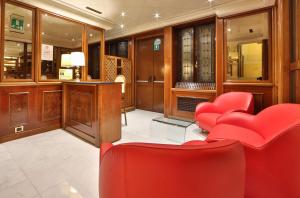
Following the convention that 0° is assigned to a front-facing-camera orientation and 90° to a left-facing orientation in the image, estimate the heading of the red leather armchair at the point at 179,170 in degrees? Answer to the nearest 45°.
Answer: approximately 180°

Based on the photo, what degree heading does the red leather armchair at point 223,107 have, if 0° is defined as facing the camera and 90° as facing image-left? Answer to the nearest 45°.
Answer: approximately 45°

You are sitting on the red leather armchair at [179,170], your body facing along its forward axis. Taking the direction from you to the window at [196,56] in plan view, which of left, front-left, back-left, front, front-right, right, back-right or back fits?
front

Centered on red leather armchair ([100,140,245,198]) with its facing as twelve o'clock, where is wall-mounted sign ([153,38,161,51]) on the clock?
The wall-mounted sign is roughly at 12 o'clock from the red leather armchair.

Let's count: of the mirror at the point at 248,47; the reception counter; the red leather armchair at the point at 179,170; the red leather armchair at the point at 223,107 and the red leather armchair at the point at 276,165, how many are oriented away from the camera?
1

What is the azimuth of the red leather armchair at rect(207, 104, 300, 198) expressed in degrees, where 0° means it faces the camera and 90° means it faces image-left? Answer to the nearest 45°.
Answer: approximately 90°

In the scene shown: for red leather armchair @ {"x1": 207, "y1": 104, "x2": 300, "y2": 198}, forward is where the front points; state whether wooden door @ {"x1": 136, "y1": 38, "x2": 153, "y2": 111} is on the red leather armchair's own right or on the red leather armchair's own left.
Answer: on the red leather armchair's own right

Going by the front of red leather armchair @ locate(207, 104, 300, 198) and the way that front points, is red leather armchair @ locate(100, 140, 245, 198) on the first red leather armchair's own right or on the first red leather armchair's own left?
on the first red leather armchair's own left

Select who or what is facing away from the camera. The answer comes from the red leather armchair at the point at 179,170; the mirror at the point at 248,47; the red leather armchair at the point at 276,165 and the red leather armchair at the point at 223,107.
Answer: the red leather armchair at the point at 179,170

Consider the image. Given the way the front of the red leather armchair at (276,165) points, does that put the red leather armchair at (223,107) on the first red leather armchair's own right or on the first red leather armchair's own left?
on the first red leather armchair's own right

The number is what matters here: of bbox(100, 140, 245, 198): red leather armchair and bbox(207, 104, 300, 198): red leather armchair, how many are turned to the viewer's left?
1
